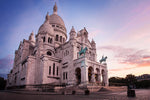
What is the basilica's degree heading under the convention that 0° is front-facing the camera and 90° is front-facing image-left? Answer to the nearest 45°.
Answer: approximately 315°
